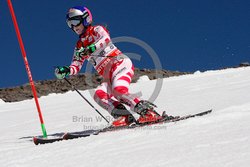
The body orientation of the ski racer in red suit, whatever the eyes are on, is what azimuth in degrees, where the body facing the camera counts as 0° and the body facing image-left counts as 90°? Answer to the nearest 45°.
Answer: approximately 45°
